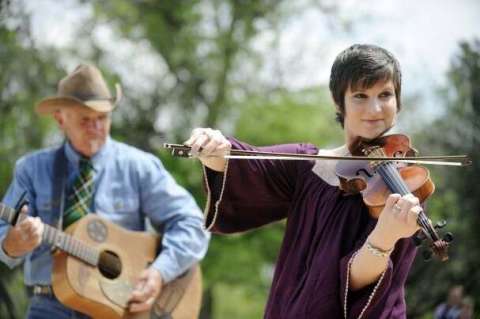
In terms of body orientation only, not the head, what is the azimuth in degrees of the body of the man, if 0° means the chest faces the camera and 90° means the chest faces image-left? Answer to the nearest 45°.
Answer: approximately 0°

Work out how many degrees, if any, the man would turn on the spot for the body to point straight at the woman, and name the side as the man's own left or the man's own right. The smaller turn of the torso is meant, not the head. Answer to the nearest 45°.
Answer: approximately 45° to the man's own left

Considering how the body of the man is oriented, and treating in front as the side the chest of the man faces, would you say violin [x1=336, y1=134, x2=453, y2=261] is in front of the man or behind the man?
in front
